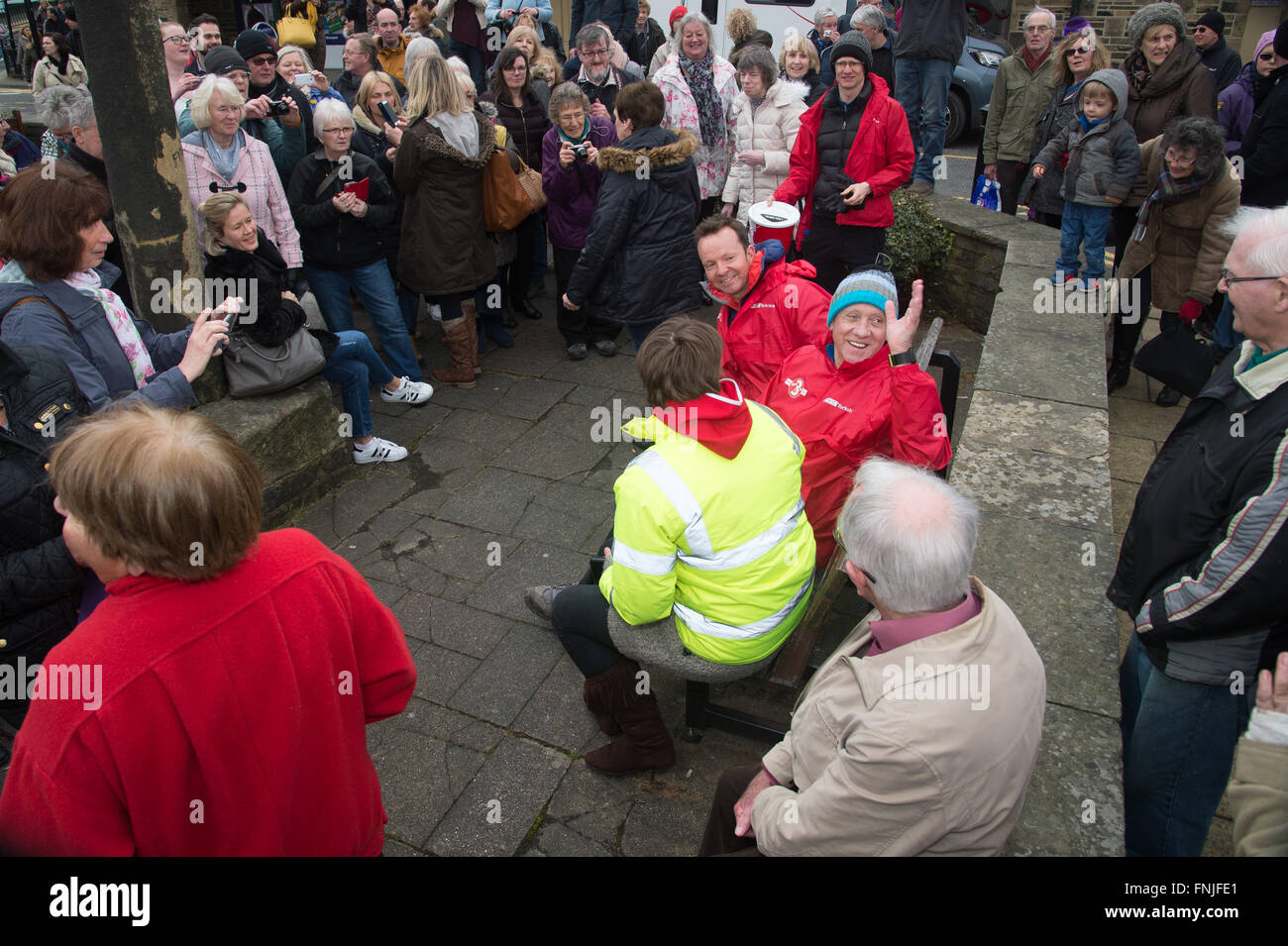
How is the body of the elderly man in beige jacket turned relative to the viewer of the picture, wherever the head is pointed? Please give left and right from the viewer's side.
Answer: facing away from the viewer and to the left of the viewer

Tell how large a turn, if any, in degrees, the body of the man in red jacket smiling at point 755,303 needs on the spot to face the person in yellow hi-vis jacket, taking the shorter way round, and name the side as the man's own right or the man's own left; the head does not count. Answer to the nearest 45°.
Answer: approximately 45° to the man's own left

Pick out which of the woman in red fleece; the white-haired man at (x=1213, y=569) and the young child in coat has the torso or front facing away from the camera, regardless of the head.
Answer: the woman in red fleece

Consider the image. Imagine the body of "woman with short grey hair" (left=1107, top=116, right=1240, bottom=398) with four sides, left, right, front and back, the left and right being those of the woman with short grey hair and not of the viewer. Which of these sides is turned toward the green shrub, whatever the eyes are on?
right

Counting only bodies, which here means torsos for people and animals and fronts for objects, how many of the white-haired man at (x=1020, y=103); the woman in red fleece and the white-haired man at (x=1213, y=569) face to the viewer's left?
1

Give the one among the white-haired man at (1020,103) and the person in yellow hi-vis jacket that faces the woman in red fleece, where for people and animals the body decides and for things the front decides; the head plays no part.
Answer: the white-haired man

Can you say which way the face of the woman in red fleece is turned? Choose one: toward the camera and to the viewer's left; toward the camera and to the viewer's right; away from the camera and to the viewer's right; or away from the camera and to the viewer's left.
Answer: away from the camera and to the viewer's left

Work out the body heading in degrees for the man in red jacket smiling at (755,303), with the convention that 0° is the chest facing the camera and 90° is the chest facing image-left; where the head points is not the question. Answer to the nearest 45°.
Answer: approximately 45°

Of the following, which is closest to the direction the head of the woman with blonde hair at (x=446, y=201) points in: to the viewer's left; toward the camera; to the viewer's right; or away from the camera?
away from the camera

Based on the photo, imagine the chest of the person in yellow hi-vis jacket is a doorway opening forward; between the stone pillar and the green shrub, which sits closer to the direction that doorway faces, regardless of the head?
the stone pillar

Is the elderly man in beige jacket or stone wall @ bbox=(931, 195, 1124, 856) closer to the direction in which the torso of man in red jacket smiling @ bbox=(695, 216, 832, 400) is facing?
the elderly man in beige jacket

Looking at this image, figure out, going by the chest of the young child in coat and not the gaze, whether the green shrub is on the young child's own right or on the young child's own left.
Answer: on the young child's own right

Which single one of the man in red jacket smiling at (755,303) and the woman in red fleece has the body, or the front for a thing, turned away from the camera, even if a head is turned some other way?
the woman in red fleece

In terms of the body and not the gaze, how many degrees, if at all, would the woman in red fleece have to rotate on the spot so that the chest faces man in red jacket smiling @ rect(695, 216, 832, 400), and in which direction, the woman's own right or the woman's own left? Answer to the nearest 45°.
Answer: approximately 45° to the woman's own right
